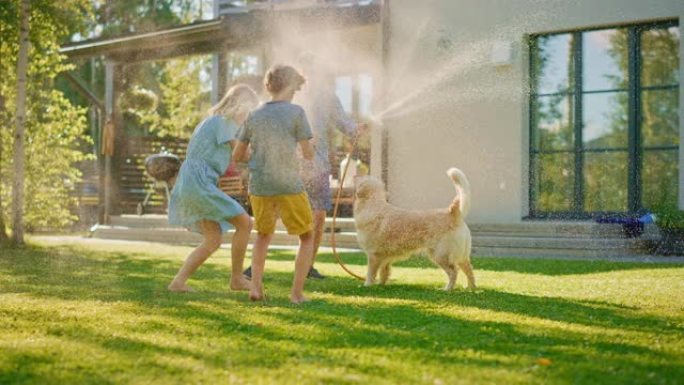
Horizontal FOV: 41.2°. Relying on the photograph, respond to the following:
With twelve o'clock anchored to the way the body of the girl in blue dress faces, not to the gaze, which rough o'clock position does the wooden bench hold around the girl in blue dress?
The wooden bench is roughly at 9 o'clock from the girl in blue dress.

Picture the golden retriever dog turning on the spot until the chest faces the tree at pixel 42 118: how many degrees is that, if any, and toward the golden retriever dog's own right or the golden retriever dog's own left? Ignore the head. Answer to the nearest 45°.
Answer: approximately 45° to the golden retriever dog's own right

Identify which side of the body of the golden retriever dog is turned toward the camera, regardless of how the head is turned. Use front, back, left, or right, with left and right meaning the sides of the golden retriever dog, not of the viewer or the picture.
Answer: left

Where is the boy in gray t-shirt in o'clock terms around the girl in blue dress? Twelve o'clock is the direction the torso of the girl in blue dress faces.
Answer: The boy in gray t-shirt is roughly at 2 o'clock from the girl in blue dress.

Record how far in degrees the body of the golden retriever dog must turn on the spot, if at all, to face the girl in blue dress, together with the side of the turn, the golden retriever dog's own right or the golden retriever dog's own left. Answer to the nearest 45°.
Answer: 0° — it already faces them

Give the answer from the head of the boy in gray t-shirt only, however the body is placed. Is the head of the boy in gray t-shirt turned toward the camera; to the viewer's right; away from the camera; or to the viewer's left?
away from the camera

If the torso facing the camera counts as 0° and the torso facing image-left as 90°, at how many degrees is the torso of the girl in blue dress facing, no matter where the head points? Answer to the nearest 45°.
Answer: approximately 270°

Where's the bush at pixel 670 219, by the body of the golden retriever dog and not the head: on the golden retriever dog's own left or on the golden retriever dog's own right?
on the golden retriever dog's own right

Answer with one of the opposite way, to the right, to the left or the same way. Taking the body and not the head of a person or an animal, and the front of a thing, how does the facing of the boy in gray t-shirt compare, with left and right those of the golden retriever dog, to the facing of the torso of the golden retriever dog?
to the right

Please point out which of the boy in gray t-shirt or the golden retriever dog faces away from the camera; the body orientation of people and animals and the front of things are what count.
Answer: the boy in gray t-shirt

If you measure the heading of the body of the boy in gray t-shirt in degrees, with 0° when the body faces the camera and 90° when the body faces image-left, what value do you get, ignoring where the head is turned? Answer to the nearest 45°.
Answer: approximately 180°
